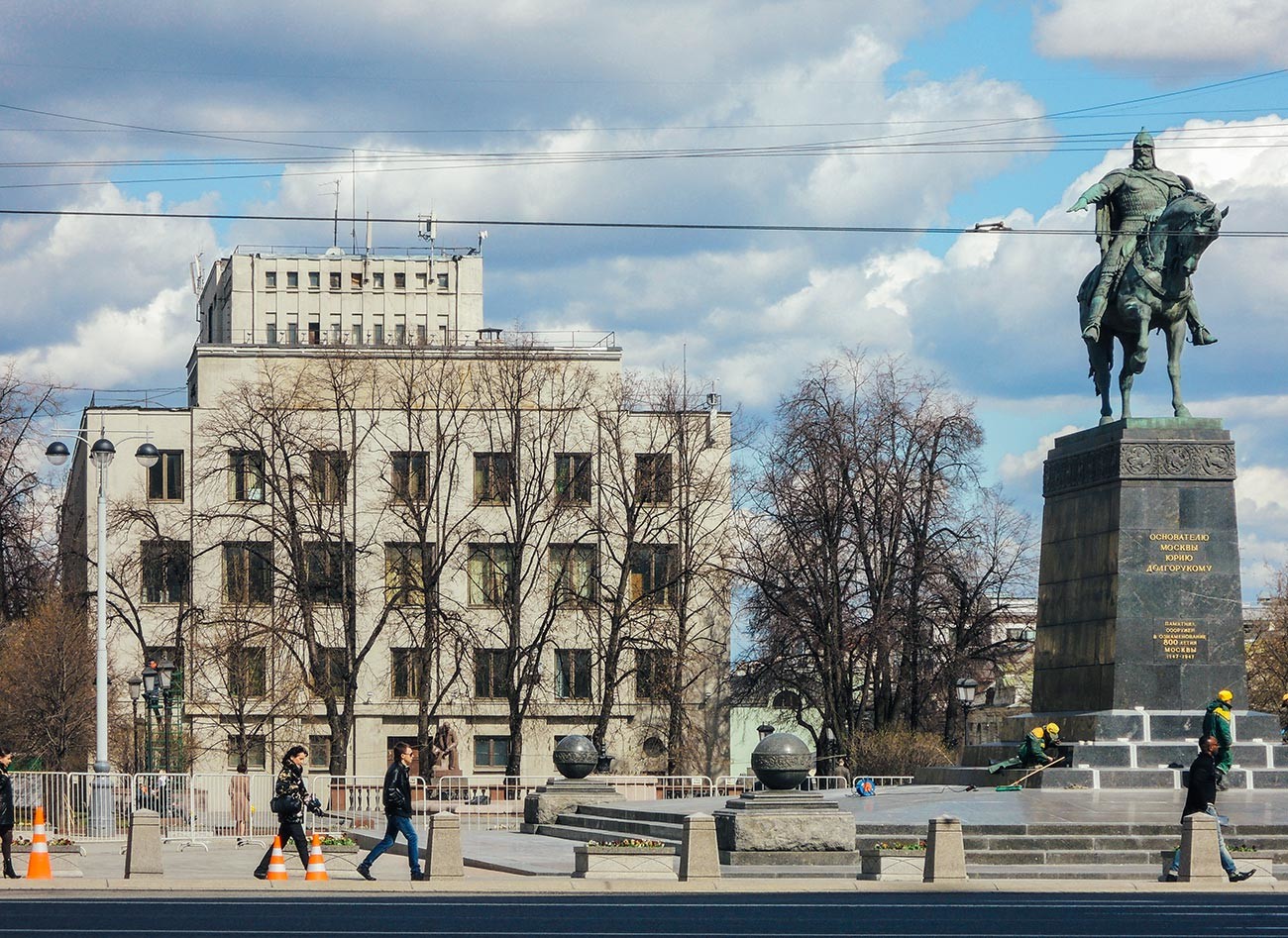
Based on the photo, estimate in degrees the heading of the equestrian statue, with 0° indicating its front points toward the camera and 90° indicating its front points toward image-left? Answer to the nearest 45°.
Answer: approximately 315°

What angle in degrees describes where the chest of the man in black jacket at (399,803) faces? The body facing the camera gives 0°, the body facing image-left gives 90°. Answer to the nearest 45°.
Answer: approximately 270°

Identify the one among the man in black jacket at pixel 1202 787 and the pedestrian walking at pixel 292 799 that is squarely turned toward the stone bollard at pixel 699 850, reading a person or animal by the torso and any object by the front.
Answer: the pedestrian walking

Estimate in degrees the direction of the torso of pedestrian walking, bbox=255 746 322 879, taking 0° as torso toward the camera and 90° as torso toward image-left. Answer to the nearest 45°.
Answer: approximately 270°

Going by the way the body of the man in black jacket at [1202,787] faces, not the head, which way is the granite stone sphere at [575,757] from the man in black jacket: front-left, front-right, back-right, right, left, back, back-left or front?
back-left

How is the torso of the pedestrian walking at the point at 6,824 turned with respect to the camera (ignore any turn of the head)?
to the viewer's right
